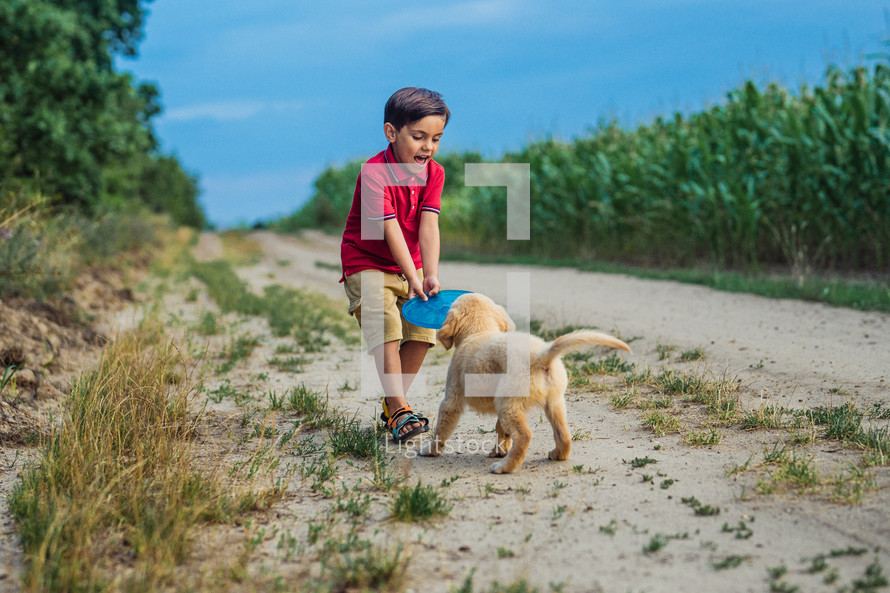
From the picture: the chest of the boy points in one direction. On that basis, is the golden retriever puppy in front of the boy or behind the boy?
in front

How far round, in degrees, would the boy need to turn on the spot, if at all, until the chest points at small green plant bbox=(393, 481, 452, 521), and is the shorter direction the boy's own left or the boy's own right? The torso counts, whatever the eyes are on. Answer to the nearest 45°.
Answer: approximately 45° to the boy's own right

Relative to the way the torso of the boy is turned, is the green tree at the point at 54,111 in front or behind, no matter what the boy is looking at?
behind

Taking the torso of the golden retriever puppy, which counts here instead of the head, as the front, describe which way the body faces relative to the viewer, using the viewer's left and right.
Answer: facing away from the viewer and to the left of the viewer

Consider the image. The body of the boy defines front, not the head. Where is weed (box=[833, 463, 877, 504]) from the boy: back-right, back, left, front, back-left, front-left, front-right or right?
front

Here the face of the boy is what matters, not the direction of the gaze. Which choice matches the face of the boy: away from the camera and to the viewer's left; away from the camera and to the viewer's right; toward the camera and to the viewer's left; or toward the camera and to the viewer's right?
toward the camera and to the viewer's right

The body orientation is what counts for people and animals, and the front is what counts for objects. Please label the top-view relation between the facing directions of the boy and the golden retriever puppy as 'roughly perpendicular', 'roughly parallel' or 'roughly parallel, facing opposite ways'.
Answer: roughly parallel, facing opposite ways

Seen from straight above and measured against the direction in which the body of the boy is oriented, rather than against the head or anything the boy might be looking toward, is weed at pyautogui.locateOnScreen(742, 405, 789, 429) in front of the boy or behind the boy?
in front

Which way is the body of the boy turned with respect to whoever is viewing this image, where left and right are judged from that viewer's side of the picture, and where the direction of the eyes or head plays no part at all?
facing the viewer and to the right of the viewer
